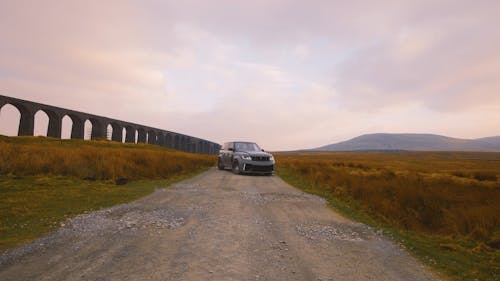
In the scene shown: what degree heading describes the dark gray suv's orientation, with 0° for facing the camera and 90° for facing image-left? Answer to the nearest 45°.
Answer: approximately 315°
